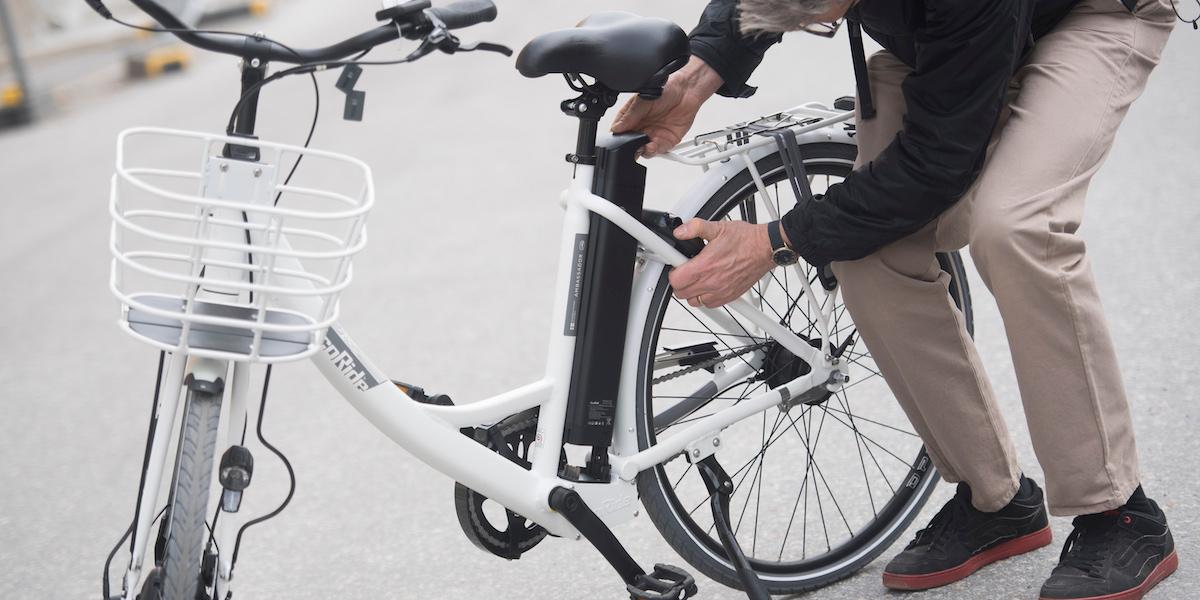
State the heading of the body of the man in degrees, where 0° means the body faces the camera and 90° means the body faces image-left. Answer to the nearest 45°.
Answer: approximately 45°
